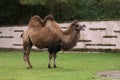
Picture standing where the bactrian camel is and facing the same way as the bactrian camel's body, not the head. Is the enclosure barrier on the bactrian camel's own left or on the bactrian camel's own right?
on the bactrian camel's own left

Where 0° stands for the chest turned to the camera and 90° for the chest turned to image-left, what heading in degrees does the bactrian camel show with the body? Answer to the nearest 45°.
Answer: approximately 270°
